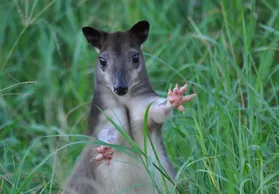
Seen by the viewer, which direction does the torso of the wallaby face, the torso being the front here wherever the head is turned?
toward the camera
